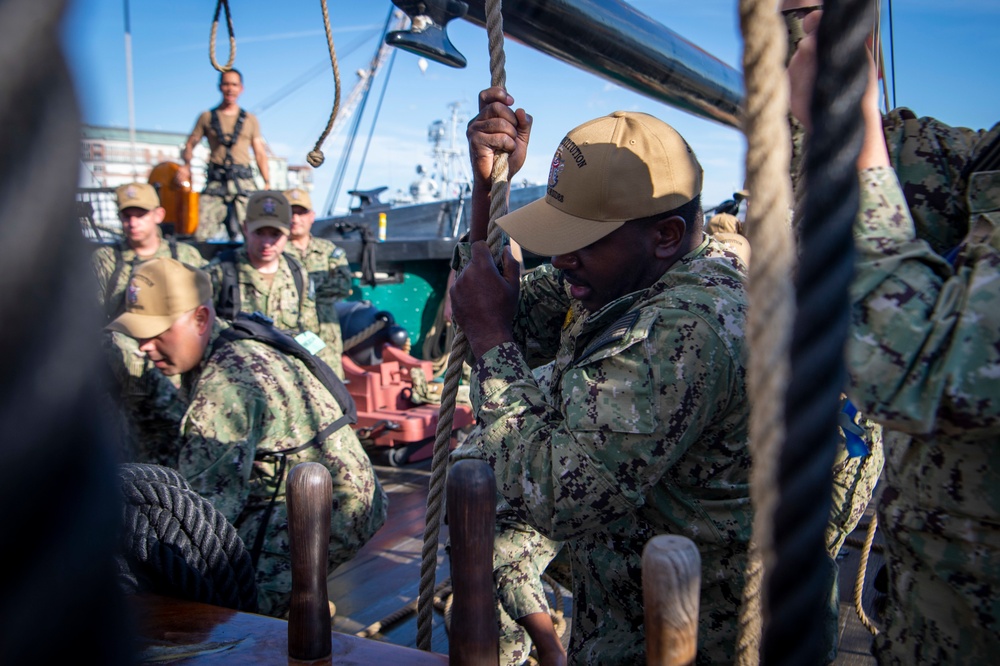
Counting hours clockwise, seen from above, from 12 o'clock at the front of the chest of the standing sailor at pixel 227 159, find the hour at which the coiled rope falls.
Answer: The coiled rope is roughly at 12 o'clock from the standing sailor.

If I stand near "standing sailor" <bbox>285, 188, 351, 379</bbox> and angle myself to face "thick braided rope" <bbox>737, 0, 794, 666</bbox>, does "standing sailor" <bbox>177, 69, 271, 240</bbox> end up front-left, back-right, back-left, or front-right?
back-right

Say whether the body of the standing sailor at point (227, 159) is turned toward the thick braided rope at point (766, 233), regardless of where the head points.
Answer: yes

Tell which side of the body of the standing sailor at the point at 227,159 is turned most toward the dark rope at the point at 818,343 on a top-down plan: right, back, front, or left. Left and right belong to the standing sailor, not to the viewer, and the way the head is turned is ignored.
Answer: front

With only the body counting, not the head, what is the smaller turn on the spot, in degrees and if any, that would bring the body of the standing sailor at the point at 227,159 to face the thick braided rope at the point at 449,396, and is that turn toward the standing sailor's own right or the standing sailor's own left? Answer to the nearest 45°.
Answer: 0° — they already face it

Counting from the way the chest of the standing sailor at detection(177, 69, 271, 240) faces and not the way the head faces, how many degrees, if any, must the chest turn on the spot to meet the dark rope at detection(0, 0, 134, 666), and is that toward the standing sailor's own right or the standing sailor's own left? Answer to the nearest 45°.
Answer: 0° — they already face it

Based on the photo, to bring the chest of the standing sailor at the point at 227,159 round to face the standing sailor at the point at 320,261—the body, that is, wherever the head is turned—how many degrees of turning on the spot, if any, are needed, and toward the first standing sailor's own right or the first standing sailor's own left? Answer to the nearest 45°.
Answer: approximately 45° to the first standing sailor's own left

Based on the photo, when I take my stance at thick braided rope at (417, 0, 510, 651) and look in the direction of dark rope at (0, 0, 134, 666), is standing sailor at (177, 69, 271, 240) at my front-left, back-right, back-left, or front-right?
back-right

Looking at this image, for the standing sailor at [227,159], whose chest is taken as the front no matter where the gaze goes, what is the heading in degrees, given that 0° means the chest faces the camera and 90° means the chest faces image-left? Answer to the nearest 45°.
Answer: approximately 0°
